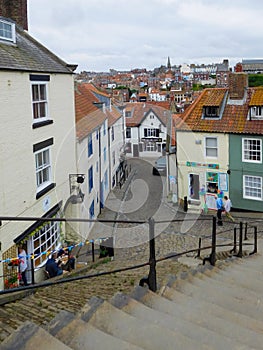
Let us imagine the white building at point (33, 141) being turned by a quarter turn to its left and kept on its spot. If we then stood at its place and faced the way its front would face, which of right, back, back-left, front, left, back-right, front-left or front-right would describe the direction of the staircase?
back-right

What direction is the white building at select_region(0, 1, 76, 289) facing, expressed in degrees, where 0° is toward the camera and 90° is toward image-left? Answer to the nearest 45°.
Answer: approximately 315°
